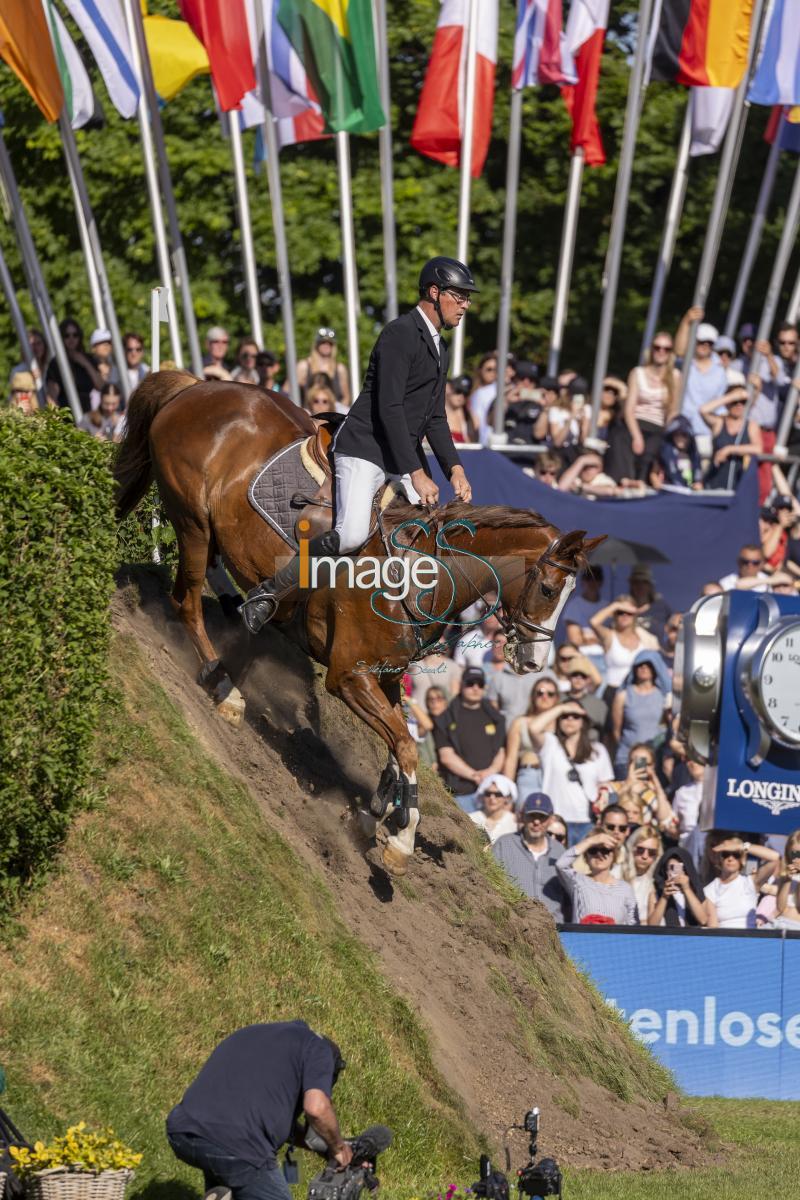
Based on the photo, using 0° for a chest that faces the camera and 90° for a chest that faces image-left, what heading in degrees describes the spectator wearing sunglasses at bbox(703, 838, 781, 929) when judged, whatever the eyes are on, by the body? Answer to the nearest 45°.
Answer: approximately 0°

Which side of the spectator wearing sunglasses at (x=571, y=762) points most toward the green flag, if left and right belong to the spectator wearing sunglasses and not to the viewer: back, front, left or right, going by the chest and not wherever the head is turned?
back

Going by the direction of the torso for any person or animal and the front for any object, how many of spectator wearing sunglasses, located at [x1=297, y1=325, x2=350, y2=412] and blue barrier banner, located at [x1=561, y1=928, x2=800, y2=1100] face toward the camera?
2

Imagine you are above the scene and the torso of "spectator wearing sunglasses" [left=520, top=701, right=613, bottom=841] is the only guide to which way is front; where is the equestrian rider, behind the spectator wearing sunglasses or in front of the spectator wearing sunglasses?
in front

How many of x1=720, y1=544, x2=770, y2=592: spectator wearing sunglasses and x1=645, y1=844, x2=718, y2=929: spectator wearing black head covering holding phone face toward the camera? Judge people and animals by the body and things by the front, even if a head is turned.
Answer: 2

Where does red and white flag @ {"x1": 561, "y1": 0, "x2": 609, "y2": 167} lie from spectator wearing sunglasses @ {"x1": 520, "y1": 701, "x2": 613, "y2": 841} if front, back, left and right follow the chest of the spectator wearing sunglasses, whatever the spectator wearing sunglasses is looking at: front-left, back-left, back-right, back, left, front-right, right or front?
back

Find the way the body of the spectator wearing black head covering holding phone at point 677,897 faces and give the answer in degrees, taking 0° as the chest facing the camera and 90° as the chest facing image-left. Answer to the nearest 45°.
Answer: approximately 0°
